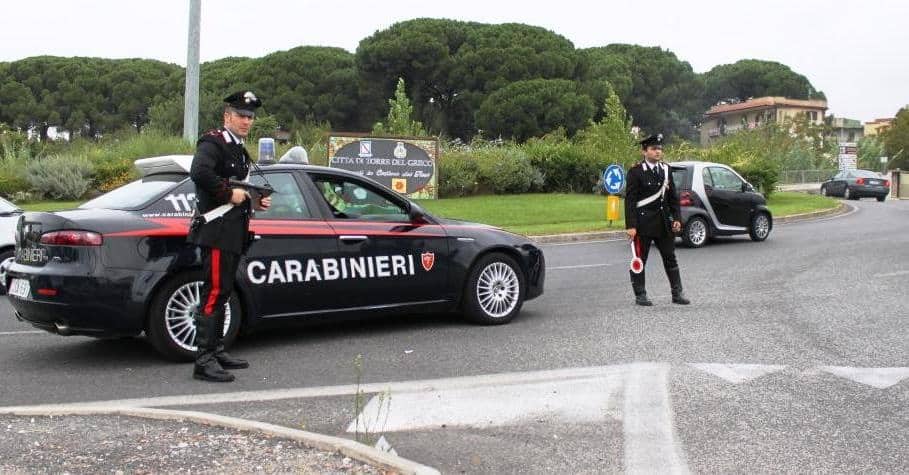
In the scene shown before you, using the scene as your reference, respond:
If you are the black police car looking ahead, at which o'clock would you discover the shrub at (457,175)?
The shrub is roughly at 11 o'clock from the black police car.

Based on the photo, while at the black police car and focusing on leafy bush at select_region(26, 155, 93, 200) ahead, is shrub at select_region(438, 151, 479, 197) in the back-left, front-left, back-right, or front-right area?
front-right

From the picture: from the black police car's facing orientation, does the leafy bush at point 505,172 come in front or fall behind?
in front

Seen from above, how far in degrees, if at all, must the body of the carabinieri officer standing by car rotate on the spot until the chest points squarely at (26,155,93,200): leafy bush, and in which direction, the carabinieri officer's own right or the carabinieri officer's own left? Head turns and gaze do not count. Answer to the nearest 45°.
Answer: approximately 135° to the carabinieri officer's own left

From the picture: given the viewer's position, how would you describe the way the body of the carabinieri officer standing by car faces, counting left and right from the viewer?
facing the viewer and to the right of the viewer

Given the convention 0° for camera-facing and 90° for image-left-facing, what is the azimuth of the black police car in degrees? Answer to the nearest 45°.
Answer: approximately 225°

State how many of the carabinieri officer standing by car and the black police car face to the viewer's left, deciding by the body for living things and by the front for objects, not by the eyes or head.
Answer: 0

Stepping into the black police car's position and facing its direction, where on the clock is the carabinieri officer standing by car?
The carabinieri officer standing by car is roughly at 5 o'clock from the black police car.

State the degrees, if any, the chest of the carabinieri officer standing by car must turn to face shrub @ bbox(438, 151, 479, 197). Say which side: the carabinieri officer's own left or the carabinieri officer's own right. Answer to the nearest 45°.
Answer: approximately 135° to the carabinieri officer's own left
